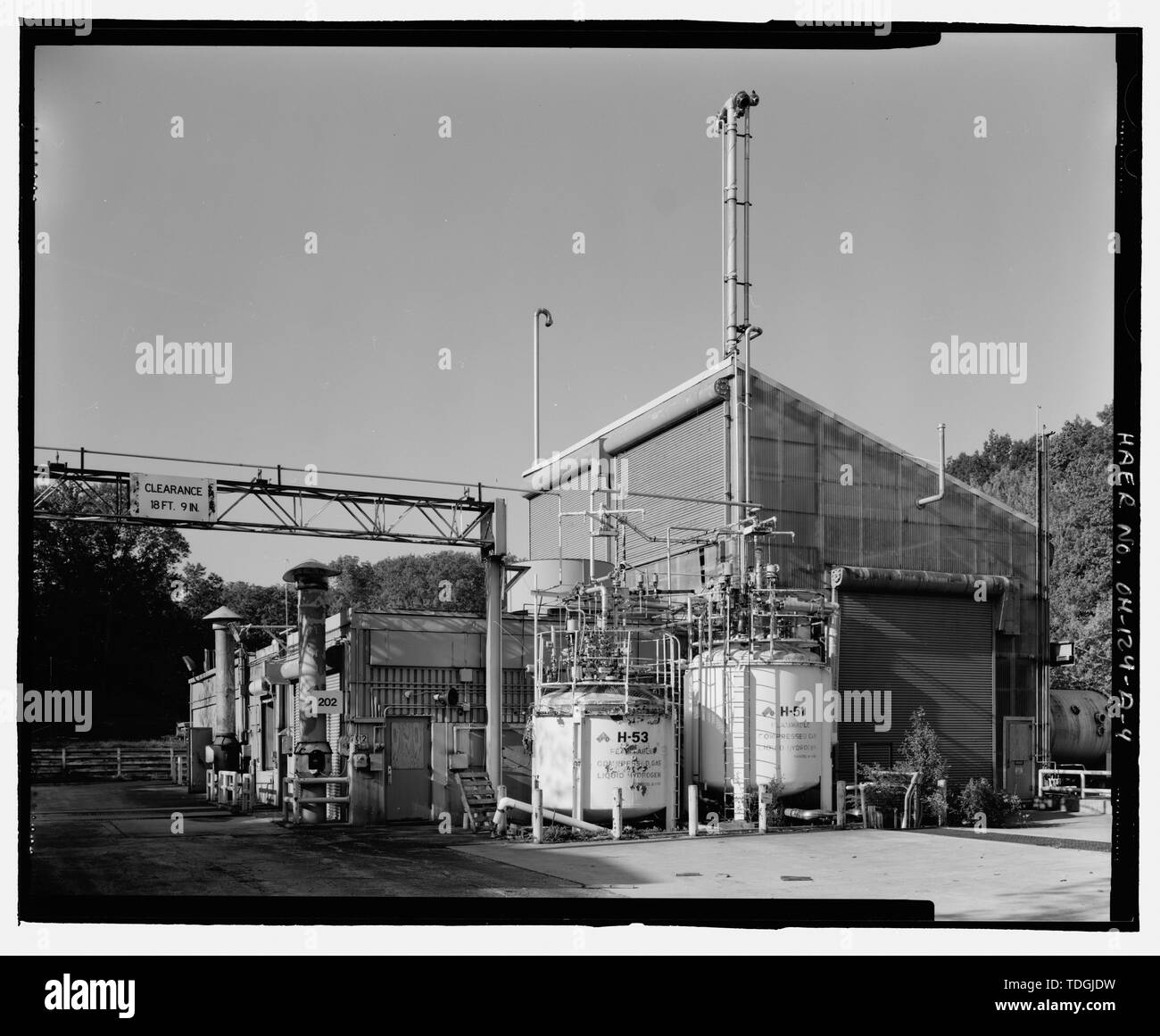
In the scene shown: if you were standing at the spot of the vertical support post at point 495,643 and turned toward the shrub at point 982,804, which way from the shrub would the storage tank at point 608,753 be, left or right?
right

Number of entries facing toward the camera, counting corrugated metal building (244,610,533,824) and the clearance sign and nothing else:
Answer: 2

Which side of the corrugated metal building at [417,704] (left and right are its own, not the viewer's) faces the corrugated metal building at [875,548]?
left

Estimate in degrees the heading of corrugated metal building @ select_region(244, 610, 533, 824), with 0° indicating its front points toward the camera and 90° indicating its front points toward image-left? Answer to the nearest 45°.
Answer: approximately 0°

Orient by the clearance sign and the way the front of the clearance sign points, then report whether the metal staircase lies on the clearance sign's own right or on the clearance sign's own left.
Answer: on the clearance sign's own left
